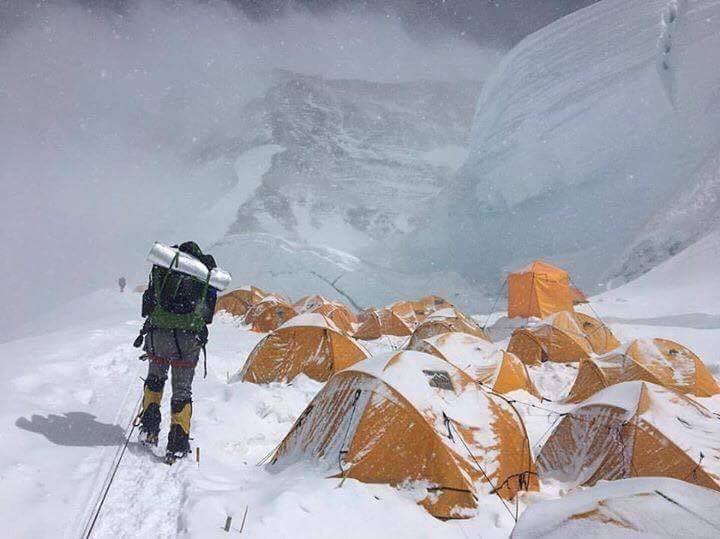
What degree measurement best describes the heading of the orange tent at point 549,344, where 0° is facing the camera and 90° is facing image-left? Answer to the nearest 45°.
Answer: approximately 45°

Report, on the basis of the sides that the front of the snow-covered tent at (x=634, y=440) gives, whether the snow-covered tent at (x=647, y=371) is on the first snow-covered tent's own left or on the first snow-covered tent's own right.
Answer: on the first snow-covered tent's own right

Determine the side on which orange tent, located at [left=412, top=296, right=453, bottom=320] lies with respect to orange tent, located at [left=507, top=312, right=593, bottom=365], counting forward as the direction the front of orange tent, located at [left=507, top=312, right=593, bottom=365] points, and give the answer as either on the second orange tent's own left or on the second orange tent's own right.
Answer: on the second orange tent's own right

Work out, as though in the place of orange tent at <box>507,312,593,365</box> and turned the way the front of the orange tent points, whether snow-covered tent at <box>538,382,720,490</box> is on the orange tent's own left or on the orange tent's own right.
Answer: on the orange tent's own left

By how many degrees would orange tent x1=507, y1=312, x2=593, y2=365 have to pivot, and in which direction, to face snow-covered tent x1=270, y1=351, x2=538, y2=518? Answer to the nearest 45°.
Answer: approximately 45° to its left

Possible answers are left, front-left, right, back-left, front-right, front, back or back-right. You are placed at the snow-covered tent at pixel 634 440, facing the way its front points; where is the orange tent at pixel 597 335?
back-right

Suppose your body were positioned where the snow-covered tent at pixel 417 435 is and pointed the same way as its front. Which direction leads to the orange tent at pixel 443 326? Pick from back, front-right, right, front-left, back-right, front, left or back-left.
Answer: back-right

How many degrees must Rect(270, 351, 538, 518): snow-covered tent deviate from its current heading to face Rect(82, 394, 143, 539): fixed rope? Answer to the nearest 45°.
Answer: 0° — it already faces it
